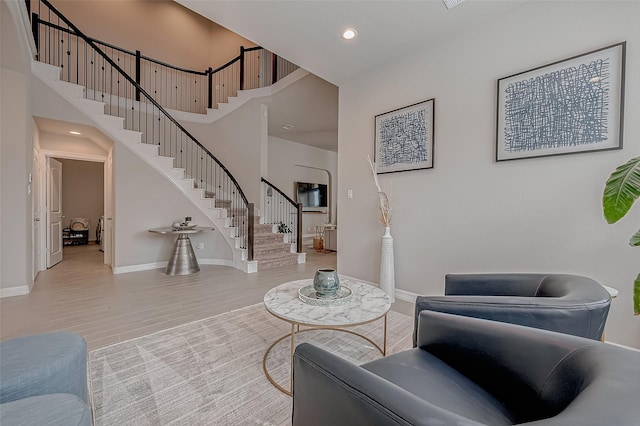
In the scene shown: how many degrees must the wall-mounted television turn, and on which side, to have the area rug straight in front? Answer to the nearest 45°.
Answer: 0° — it already faces it

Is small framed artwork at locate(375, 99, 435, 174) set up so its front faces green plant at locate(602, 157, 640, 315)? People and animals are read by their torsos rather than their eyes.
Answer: no

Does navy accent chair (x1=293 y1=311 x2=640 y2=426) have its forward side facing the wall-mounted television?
yes

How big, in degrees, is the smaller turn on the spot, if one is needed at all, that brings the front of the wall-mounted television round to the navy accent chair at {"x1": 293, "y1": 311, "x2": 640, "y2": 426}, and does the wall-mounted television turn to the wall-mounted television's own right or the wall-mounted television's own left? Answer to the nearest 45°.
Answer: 0° — it already faces it

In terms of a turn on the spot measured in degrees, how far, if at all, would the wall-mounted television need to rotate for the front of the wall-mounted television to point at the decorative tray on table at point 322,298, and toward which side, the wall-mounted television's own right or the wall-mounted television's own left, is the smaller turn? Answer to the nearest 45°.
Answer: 0° — it already faces it

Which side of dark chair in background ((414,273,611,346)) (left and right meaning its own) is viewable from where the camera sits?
left

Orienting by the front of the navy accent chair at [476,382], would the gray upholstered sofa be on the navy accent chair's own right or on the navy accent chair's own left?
on the navy accent chair's own left

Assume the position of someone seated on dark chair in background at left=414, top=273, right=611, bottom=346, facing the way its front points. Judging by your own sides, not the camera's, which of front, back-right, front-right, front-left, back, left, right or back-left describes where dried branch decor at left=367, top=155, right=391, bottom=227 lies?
front-right

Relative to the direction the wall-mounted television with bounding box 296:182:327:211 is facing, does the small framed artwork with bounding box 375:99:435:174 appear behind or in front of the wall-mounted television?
in front

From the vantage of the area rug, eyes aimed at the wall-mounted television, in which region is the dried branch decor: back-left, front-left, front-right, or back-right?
front-right

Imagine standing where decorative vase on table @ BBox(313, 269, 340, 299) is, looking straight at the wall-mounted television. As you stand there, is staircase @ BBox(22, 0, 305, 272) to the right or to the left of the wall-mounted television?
left

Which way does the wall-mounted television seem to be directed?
toward the camera

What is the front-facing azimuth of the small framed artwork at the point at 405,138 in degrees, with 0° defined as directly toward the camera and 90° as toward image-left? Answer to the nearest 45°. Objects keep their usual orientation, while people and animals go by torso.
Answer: approximately 45°

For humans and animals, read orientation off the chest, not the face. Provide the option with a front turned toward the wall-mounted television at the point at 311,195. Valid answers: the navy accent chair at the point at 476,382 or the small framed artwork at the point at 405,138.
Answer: the navy accent chair

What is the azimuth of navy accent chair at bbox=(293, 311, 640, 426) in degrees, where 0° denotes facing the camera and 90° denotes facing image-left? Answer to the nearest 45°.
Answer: approximately 135°

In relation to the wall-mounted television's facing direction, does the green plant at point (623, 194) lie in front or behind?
in front

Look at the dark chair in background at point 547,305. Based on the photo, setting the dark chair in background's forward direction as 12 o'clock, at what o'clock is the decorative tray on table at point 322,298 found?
The decorative tray on table is roughly at 12 o'clock from the dark chair in background.

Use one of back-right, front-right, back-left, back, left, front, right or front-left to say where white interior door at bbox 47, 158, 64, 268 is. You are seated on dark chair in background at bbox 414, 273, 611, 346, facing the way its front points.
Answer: front
